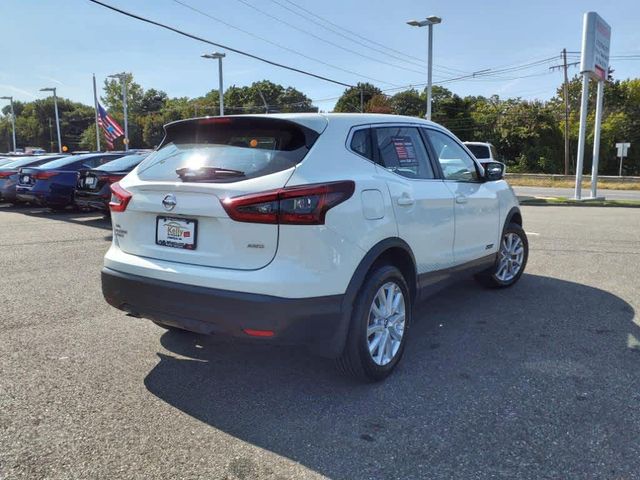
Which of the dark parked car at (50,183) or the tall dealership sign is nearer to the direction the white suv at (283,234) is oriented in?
the tall dealership sign

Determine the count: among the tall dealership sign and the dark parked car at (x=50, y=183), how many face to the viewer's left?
0

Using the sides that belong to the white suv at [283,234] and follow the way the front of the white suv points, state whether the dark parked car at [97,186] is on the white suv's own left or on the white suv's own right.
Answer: on the white suv's own left

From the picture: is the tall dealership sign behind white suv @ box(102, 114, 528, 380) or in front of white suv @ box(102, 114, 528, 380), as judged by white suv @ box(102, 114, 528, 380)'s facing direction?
in front

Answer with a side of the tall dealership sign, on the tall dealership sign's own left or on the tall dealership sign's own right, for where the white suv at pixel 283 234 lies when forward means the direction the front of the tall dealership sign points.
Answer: on the tall dealership sign's own right

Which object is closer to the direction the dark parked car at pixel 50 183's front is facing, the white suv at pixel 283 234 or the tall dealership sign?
the tall dealership sign

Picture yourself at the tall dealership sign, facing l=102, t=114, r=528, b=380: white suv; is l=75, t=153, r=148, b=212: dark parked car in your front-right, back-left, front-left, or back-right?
front-right

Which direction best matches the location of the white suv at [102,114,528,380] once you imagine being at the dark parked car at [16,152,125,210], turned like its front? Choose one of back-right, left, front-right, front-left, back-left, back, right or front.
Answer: back-right

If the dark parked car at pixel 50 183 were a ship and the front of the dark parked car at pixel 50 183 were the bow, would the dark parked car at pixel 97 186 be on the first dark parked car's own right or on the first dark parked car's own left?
on the first dark parked car's own right

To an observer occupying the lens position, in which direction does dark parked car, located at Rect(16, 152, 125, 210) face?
facing away from the viewer and to the right of the viewer

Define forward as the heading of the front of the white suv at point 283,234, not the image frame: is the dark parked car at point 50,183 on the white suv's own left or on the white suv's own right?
on the white suv's own left

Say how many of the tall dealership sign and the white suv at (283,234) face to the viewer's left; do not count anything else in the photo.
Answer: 0

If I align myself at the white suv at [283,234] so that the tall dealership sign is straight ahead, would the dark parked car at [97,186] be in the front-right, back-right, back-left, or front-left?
front-left

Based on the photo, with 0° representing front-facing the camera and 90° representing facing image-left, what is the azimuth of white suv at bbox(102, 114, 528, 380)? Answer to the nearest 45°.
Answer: approximately 225°

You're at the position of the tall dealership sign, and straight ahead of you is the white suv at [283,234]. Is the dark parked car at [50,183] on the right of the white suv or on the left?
right

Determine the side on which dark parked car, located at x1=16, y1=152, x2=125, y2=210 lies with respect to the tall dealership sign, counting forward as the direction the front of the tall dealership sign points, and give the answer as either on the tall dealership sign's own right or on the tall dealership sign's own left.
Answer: on the tall dealership sign's own right
